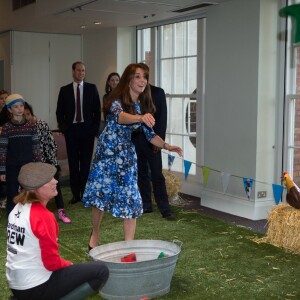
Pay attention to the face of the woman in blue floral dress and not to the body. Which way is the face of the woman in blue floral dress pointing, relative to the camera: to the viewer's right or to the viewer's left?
to the viewer's right

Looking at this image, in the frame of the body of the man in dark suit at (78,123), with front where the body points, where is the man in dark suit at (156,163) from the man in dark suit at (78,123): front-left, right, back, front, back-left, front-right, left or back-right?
front-left

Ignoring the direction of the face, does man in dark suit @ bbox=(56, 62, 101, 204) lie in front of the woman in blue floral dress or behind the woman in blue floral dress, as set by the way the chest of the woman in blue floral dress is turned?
behind

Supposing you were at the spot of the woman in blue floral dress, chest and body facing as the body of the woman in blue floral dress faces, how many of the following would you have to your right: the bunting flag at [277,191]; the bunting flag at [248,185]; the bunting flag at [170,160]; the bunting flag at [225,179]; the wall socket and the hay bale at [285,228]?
0

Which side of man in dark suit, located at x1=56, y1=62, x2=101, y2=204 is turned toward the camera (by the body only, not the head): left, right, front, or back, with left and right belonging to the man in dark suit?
front

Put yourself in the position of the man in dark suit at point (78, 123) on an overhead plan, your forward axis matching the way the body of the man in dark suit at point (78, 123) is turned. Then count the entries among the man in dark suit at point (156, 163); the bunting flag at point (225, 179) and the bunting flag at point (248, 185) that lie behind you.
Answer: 0

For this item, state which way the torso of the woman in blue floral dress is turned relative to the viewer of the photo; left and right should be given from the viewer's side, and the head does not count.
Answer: facing the viewer and to the right of the viewer

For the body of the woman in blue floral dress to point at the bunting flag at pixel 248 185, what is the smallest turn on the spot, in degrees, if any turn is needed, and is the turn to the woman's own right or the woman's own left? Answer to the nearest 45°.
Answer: approximately 90° to the woman's own left

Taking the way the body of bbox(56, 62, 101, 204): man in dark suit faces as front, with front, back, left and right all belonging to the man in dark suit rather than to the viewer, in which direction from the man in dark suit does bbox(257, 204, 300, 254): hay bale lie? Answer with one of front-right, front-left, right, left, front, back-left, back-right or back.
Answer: front-left

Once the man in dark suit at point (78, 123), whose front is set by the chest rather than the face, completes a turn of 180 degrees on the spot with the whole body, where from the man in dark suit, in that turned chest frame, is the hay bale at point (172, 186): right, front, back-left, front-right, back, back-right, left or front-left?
right

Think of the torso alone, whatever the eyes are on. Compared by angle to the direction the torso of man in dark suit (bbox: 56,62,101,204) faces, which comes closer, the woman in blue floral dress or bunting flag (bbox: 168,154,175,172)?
the woman in blue floral dress

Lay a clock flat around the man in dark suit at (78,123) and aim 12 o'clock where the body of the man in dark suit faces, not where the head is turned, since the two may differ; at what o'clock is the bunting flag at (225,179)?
The bunting flag is roughly at 10 o'clock from the man in dark suit.

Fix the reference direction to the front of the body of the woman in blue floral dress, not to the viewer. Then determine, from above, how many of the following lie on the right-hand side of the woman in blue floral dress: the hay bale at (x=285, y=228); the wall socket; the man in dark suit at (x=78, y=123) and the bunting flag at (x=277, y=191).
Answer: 0

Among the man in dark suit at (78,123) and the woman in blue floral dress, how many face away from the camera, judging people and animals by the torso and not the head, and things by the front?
0

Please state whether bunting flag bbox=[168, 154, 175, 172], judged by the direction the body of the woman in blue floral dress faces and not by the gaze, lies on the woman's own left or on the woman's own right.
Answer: on the woman's own left

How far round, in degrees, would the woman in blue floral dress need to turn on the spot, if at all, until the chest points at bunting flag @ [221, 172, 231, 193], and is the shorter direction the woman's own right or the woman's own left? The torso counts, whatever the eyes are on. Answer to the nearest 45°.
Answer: approximately 90° to the woman's own left
